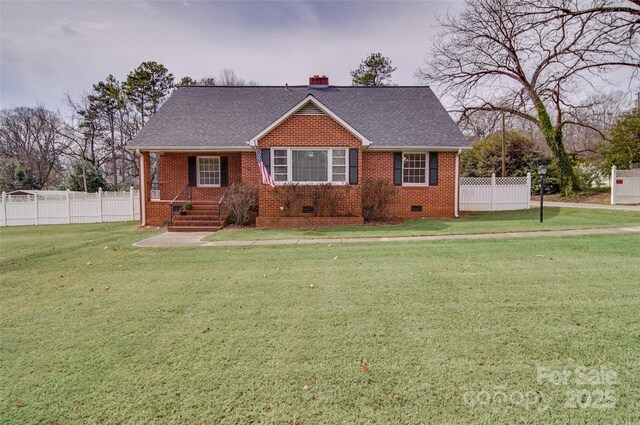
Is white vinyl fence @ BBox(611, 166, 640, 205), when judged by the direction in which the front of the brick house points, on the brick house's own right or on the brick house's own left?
on the brick house's own left

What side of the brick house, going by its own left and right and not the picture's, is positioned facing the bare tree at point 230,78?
back

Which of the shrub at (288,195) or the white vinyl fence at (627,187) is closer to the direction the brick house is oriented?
the shrub

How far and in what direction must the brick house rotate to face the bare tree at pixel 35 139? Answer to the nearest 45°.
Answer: approximately 135° to its right

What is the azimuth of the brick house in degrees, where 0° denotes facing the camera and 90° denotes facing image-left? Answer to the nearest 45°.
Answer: approximately 0°

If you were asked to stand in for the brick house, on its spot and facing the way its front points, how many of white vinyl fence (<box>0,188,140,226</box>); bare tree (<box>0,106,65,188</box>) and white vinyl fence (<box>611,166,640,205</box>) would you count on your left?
1

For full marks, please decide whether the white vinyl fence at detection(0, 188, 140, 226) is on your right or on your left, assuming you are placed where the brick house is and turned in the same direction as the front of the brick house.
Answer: on your right

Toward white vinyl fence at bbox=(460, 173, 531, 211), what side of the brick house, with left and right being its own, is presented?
left
